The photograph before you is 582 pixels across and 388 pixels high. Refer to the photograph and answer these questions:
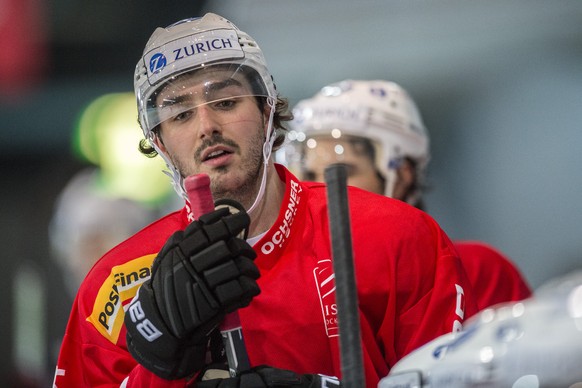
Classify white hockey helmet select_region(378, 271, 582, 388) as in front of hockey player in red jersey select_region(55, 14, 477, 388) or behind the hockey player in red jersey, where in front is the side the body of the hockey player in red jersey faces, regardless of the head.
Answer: in front

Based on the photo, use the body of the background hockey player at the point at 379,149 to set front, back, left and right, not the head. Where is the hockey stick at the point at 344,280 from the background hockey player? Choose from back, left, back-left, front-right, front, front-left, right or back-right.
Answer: front-left

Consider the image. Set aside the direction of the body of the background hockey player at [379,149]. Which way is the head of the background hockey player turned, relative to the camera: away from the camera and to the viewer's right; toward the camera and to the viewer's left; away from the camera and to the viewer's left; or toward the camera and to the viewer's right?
toward the camera and to the viewer's left

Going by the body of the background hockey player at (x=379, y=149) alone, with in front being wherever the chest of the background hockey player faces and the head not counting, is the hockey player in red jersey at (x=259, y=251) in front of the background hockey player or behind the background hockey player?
in front

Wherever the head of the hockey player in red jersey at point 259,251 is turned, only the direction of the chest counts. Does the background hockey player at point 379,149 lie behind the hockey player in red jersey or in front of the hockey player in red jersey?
behind

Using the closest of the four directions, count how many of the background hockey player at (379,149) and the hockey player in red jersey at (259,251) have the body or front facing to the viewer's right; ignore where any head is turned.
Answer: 0

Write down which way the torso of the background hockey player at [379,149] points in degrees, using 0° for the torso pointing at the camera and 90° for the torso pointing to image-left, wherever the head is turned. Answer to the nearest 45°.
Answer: approximately 45°

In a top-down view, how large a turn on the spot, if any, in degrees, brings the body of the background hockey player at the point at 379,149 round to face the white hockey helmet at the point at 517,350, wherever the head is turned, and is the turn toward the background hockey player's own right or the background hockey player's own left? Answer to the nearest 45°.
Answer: approximately 45° to the background hockey player's own left

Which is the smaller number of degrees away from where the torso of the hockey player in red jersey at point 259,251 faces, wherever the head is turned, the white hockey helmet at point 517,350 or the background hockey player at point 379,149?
the white hockey helmet

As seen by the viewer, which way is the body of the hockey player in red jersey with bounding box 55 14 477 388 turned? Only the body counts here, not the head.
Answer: toward the camera
